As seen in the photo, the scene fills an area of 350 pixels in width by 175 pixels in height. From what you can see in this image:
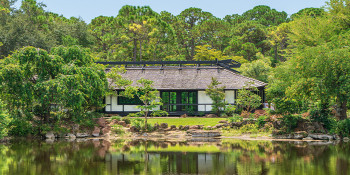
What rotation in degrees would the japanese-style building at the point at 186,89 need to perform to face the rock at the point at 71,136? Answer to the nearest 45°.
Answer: approximately 45° to its right

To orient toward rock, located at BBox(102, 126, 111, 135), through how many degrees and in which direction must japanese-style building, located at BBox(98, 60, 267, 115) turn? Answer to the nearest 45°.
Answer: approximately 45° to its right

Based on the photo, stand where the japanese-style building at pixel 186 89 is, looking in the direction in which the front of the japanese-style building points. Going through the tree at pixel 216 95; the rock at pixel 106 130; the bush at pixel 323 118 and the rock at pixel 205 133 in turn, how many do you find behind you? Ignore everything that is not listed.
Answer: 0

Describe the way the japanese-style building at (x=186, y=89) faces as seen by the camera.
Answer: facing the viewer

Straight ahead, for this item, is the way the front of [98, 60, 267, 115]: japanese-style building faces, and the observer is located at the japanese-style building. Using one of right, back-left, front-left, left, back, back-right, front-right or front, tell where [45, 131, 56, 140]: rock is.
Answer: front-right

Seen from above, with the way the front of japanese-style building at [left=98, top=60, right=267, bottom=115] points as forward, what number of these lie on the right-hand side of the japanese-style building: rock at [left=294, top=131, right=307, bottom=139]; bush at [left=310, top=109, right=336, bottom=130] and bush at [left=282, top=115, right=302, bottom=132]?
0

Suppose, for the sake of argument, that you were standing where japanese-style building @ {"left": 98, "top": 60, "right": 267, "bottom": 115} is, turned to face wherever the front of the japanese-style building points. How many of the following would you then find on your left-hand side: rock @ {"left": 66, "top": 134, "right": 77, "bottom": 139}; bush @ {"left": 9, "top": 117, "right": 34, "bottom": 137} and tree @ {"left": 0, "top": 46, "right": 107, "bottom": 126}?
0

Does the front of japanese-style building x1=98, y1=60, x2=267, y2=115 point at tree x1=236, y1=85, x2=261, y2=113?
no

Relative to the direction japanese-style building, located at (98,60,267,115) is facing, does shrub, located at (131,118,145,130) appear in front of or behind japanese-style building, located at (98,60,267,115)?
in front

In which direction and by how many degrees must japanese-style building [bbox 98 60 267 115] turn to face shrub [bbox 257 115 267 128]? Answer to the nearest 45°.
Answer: approximately 45° to its left

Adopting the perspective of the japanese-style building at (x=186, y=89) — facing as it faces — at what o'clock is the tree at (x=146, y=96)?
The tree is roughly at 1 o'clock from the japanese-style building.

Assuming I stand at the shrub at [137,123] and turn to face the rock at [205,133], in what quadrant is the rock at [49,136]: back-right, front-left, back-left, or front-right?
back-right

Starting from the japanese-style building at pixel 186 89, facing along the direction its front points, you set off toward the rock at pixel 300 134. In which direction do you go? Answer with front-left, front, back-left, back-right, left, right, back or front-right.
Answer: front-left

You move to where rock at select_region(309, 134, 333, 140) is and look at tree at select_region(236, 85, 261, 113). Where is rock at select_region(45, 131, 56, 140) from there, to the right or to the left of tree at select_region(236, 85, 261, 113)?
left

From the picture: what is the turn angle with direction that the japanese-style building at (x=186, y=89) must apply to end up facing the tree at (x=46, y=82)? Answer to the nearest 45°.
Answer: approximately 45° to its right

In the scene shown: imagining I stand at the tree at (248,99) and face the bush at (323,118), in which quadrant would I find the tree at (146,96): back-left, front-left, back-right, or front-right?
back-right

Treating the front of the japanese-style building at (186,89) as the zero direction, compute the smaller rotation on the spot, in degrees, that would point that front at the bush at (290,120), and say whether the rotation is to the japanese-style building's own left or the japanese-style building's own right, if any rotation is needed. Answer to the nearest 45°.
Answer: approximately 45° to the japanese-style building's own left

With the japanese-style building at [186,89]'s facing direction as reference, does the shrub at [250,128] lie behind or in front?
in front

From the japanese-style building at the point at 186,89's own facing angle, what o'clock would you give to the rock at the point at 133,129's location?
The rock is roughly at 1 o'clock from the japanese-style building.
